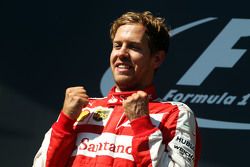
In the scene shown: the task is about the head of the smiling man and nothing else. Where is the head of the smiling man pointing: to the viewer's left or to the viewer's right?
to the viewer's left

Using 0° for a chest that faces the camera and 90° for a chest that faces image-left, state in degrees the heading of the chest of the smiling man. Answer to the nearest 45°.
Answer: approximately 45°
